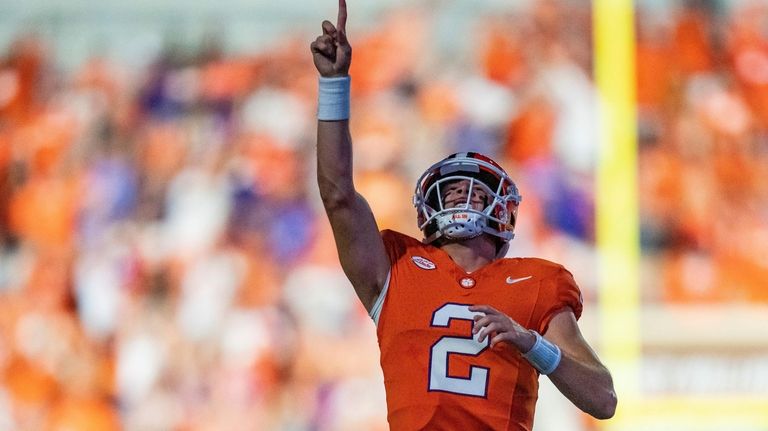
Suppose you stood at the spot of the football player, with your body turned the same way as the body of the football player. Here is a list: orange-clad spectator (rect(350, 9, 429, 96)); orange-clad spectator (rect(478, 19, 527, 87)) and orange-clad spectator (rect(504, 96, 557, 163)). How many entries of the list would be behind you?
3

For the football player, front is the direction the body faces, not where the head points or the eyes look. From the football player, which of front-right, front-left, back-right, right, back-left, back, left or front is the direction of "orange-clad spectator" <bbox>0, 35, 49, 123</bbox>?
back-right

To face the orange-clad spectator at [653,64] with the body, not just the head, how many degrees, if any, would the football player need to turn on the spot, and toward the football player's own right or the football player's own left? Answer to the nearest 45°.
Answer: approximately 180°

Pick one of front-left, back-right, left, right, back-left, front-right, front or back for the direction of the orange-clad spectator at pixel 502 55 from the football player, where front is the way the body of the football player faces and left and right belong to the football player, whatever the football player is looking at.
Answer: back

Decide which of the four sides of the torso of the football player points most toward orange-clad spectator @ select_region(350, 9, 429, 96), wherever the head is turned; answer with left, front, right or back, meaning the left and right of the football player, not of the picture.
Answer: back

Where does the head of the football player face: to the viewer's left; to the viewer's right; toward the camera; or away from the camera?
toward the camera

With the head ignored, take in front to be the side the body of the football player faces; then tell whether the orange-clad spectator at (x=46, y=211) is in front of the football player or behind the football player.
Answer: behind

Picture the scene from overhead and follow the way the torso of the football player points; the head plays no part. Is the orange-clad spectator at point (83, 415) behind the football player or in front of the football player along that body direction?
behind

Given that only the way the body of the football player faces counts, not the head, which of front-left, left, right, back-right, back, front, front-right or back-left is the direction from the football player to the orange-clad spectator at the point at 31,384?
back-right

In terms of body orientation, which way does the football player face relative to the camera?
toward the camera
